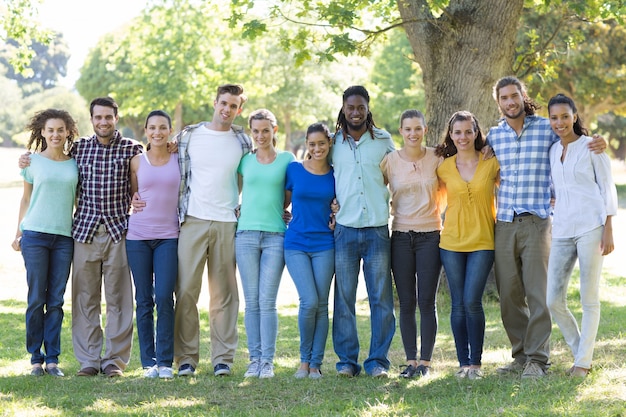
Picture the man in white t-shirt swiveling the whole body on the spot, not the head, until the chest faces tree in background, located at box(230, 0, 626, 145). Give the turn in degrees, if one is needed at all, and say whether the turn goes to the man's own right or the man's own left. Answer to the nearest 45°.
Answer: approximately 135° to the man's own left

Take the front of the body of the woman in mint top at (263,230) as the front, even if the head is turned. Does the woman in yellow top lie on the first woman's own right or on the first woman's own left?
on the first woman's own left

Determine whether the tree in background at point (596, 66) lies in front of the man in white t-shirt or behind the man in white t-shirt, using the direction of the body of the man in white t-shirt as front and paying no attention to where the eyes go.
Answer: behind

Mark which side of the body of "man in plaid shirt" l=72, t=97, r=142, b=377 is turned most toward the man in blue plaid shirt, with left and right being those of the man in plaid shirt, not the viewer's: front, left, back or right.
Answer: left

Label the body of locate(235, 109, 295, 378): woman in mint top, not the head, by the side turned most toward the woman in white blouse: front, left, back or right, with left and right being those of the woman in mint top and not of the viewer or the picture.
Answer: left

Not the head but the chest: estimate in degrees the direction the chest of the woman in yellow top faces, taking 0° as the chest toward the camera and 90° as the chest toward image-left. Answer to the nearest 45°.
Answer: approximately 0°

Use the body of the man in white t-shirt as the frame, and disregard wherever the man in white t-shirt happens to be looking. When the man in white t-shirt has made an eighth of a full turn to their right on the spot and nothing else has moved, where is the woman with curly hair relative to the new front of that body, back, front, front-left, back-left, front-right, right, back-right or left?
front-right

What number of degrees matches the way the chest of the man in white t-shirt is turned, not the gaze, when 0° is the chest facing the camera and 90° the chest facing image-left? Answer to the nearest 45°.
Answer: approximately 0°
